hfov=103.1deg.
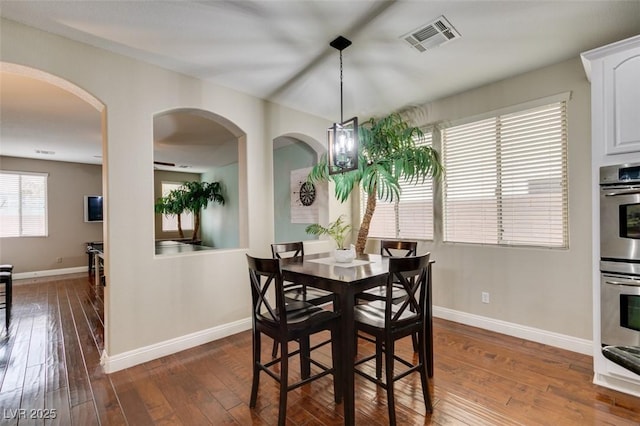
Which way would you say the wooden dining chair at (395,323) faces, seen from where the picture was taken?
facing away from the viewer and to the left of the viewer

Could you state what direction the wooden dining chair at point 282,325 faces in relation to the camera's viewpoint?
facing away from the viewer and to the right of the viewer

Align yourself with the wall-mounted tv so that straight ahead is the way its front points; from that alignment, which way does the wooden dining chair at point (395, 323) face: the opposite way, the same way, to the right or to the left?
the opposite way

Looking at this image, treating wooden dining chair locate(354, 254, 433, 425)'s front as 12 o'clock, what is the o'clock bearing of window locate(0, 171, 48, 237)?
The window is roughly at 11 o'clock from the wooden dining chair.

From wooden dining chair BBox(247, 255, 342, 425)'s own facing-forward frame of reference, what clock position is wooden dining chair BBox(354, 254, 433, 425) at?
wooden dining chair BBox(354, 254, 433, 425) is roughly at 2 o'clock from wooden dining chair BBox(247, 255, 342, 425).

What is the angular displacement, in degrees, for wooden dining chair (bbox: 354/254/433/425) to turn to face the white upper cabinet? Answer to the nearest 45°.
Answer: approximately 90° to its right

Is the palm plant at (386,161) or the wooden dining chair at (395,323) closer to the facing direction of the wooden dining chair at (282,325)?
the palm plant

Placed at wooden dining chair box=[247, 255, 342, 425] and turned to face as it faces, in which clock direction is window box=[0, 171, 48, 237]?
The window is roughly at 9 o'clock from the wooden dining chair.

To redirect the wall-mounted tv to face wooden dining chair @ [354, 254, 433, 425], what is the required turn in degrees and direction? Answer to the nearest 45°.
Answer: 0° — it already faces it
